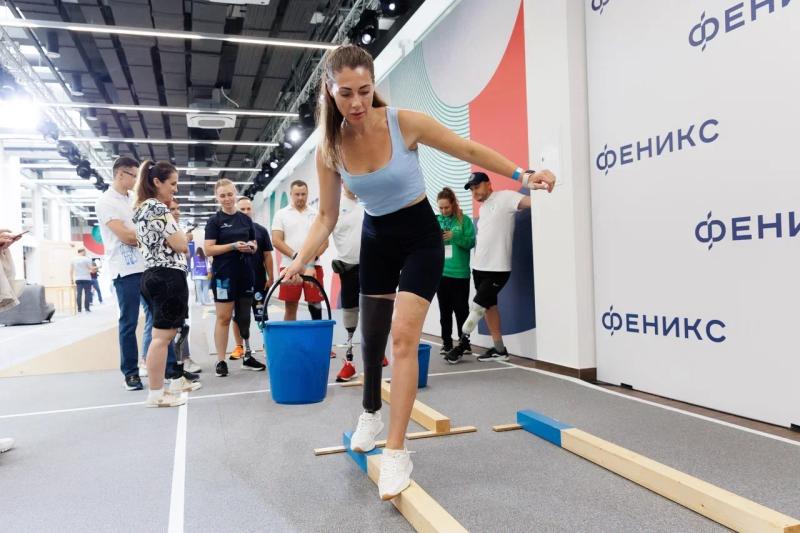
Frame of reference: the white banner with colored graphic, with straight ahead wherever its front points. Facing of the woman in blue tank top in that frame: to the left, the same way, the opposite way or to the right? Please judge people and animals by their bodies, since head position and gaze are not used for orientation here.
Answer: to the left

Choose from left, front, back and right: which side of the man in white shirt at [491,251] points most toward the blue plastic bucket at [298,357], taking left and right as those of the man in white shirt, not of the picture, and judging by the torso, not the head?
front

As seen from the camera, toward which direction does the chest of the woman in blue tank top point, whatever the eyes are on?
toward the camera

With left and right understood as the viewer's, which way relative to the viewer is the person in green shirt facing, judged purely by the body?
facing the viewer and to the left of the viewer

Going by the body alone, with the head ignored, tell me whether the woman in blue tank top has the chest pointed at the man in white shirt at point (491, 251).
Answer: no

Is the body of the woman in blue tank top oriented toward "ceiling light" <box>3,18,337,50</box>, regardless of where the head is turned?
no

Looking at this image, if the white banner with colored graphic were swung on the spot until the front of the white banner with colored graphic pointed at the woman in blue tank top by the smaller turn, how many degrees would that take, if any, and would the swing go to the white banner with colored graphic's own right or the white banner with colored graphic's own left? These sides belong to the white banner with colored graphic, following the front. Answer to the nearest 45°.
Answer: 0° — it already faces them

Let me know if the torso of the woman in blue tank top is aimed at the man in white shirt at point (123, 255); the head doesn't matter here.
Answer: no

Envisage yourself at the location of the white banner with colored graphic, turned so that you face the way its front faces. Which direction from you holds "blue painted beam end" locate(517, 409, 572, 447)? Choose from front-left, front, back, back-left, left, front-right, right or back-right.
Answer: front

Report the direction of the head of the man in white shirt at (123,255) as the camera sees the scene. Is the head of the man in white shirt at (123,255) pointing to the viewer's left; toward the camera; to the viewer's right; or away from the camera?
to the viewer's right

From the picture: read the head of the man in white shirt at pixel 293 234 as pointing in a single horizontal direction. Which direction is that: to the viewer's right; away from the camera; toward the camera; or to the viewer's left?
toward the camera
